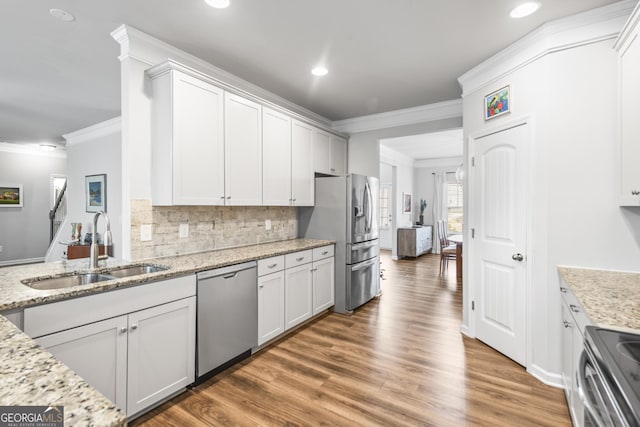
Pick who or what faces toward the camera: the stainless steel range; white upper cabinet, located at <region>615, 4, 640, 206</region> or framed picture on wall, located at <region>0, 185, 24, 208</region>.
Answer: the framed picture on wall

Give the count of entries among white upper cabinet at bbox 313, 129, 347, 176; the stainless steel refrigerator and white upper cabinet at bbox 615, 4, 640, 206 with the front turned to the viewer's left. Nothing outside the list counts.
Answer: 1

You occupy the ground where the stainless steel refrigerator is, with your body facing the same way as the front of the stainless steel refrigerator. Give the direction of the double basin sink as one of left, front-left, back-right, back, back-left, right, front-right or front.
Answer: right

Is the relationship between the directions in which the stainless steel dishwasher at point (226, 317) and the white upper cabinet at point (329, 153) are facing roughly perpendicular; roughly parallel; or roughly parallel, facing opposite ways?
roughly parallel

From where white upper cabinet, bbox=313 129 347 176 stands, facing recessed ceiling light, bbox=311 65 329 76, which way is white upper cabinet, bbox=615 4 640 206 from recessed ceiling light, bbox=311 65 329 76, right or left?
left

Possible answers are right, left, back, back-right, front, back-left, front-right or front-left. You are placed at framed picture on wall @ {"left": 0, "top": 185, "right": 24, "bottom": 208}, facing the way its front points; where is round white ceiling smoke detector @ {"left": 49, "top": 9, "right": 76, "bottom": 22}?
front

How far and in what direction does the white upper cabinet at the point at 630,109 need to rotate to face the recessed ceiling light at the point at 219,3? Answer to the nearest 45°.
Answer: approximately 45° to its left

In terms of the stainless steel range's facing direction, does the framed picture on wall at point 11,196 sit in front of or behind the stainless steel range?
in front

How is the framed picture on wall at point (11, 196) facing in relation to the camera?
toward the camera

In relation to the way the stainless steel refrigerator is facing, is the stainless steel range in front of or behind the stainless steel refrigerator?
in front

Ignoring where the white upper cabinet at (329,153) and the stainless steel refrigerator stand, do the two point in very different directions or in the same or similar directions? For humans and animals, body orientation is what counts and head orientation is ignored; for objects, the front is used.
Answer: same or similar directions

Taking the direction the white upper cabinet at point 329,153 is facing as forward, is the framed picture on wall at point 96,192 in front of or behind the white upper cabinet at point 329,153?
behind

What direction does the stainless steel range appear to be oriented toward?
to the viewer's left

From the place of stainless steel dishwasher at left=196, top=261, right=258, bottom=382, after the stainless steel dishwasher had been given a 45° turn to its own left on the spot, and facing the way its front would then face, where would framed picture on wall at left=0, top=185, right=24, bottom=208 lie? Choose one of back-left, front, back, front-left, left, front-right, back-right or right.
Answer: back-left

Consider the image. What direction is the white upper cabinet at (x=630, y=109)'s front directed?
to the viewer's left

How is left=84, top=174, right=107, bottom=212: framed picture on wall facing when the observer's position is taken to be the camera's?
facing the viewer and to the left of the viewer

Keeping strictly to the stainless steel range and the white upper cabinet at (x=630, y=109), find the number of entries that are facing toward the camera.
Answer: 0
